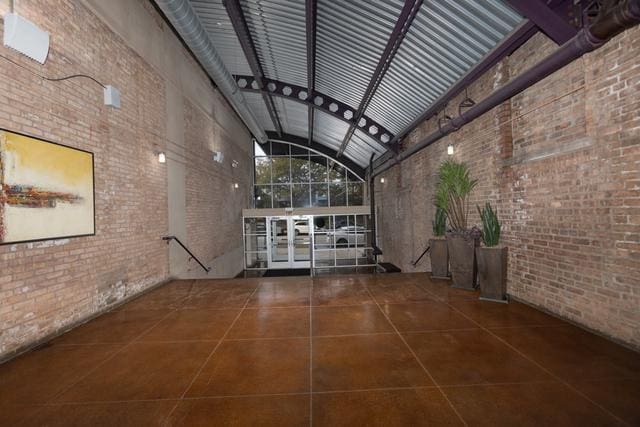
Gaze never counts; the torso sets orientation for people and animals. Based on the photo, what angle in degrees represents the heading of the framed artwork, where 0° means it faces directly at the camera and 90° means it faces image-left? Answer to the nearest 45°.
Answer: approximately 315°

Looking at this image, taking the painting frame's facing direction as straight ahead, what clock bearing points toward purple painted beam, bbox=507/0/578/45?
The purple painted beam is roughly at 12 o'clock from the painting frame.

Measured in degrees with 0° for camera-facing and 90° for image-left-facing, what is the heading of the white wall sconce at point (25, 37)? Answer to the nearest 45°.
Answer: approximately 315°

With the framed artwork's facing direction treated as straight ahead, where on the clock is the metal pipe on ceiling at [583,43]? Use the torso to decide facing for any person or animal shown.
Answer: The metal pipe on ceiling is roughly at 12 o'clock from the framed artwork.

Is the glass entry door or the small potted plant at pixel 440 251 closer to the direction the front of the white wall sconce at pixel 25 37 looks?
the small potted plant

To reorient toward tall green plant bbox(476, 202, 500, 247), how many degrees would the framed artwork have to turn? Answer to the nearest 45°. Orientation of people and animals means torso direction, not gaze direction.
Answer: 0° — it already faces it
